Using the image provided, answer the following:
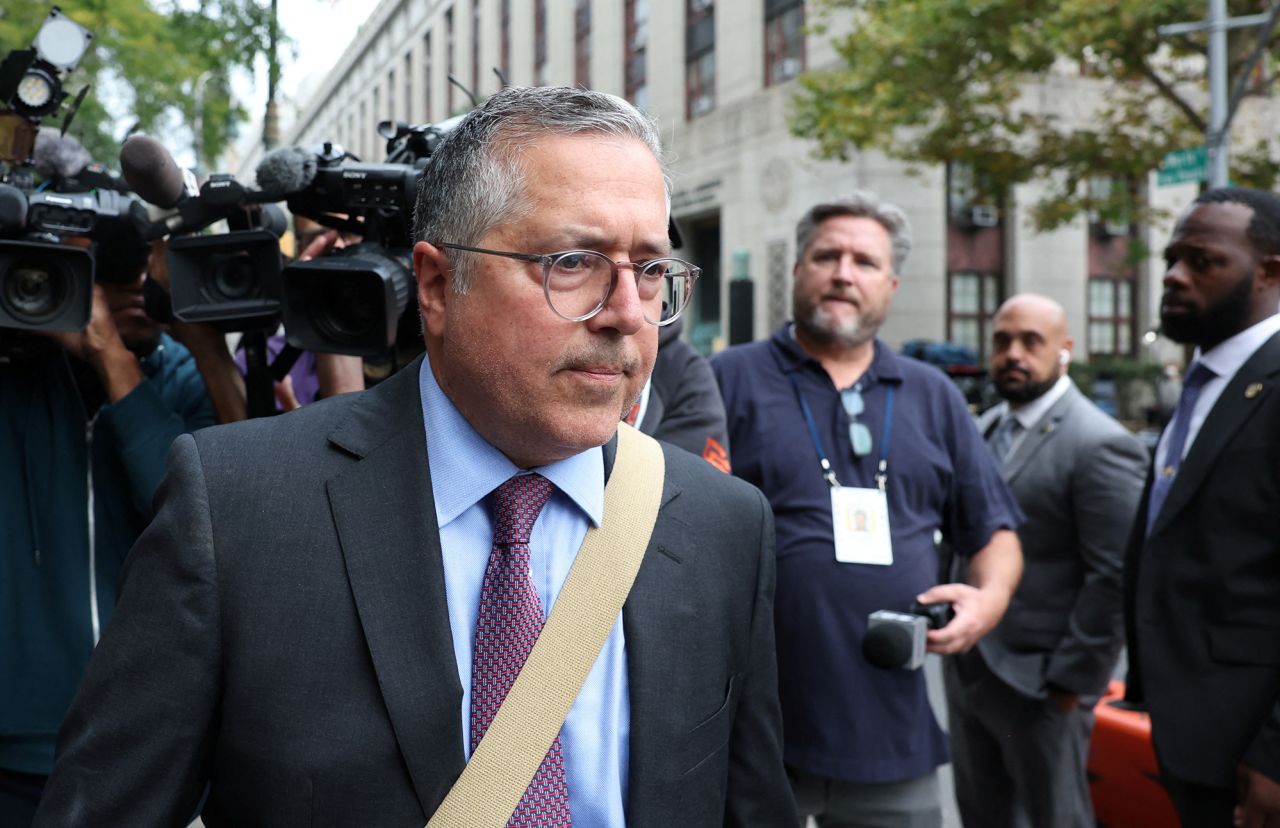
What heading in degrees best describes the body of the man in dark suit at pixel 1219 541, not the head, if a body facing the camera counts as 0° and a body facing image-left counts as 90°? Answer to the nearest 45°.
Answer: approximately 45°

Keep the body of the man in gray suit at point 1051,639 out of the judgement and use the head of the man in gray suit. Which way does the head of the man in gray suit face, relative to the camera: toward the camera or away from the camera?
toward the camera

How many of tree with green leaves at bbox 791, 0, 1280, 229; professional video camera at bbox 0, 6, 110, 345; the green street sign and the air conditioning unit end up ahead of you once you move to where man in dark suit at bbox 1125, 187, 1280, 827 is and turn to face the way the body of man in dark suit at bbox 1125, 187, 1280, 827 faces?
1

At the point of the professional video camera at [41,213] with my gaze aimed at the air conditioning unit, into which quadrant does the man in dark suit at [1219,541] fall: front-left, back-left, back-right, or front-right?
front-right

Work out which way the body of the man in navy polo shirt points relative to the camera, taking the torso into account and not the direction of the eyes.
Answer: toward the camera

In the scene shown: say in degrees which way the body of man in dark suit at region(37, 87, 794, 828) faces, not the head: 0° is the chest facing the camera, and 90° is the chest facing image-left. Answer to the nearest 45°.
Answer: approximately 315°

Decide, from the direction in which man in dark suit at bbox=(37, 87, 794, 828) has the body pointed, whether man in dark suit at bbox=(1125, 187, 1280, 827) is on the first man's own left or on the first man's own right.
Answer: on the first man's own left

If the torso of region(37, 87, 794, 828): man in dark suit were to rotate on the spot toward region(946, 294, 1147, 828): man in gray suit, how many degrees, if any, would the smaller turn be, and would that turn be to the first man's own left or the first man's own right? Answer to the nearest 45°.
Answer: approximately 90° to the first man's own left

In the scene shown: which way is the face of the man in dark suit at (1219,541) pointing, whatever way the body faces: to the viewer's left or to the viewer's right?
to the viewer's left

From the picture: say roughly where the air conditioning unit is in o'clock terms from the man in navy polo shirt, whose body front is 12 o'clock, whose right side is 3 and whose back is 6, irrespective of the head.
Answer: The air conditioning unit is roughly at 6 o'clock from the man in navy polo shirt.

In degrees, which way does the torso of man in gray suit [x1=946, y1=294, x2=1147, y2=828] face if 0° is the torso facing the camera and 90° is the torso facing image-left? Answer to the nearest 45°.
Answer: approximately 45°

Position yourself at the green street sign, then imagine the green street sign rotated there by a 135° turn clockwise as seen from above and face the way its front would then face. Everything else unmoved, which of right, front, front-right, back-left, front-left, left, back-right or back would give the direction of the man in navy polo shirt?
back

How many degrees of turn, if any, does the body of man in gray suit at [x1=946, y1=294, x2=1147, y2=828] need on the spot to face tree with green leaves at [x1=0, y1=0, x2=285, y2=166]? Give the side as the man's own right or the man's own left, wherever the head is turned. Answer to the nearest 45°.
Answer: approximately 90° to the man's own right

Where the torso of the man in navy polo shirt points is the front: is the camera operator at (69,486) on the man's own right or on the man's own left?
on the man's own right
